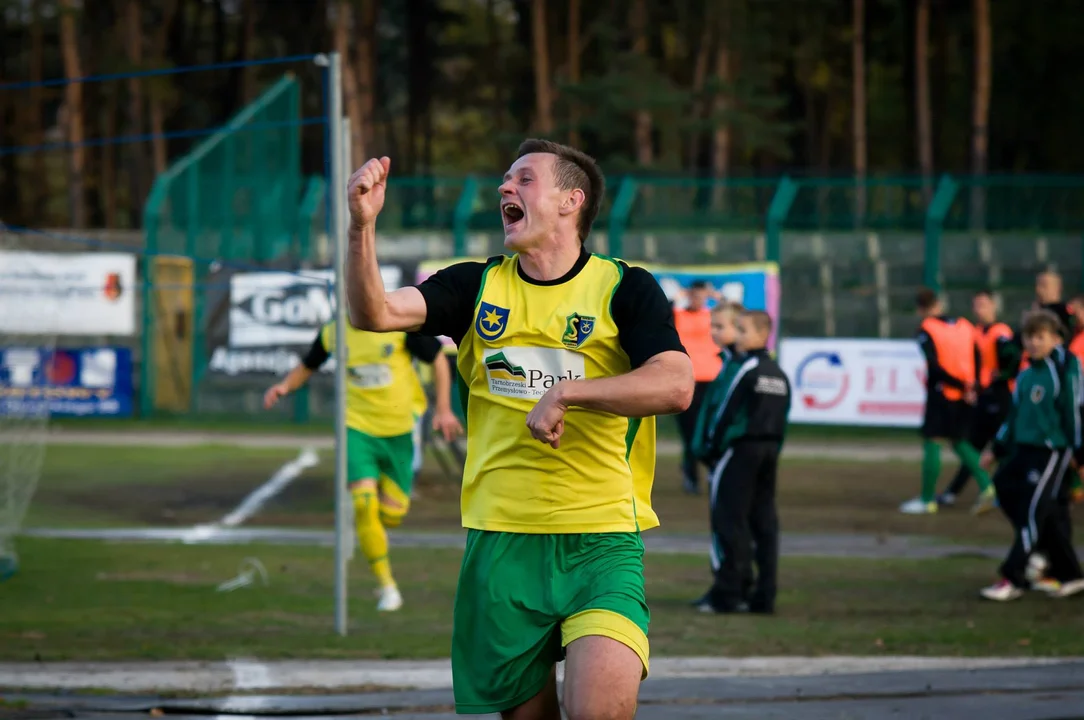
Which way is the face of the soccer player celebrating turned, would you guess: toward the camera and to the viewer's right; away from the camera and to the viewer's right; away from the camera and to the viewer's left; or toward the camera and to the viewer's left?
toward the camera and to the viewer's left

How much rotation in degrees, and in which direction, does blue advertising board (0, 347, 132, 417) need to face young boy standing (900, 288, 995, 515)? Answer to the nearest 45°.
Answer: approximately 45° to its left

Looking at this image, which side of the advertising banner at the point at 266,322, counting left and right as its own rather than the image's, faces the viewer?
front

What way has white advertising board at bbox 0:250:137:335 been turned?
toward the camera

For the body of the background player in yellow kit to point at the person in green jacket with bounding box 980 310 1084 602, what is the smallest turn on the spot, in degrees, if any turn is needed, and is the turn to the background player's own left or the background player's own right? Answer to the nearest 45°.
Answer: approximately 90° to the background player's own left

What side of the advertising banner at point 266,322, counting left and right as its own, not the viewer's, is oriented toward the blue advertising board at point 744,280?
left

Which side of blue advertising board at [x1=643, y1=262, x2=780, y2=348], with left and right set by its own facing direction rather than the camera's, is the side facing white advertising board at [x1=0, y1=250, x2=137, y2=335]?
right

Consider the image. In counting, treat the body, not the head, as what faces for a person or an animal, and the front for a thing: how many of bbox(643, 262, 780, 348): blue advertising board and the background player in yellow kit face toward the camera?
2

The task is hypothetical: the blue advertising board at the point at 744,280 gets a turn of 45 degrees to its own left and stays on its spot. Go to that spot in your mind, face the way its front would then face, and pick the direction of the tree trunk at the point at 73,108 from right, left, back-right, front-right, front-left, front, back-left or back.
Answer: back

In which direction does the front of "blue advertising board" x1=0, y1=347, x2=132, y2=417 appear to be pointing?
toward the camera

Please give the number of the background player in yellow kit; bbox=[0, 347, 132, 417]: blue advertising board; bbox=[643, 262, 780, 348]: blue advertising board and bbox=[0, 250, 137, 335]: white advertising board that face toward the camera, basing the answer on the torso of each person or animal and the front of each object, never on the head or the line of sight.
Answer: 4

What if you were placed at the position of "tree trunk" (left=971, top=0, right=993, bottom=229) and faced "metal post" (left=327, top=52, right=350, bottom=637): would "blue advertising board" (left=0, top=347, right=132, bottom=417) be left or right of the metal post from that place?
right

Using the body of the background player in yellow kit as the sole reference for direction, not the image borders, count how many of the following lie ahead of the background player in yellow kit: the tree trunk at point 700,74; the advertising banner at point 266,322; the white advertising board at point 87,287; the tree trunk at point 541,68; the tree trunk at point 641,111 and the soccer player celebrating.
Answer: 1

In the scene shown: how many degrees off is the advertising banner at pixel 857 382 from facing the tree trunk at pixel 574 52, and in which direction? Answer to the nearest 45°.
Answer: approximately 180°

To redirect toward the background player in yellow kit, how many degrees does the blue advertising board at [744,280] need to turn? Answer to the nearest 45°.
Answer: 0° — it already faces them

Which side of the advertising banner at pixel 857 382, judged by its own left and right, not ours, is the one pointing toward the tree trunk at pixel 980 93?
back

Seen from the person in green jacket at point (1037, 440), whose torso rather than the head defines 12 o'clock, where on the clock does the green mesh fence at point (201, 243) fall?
The green mesh fence is roughly at 3 o'clock from the person in green jacket.

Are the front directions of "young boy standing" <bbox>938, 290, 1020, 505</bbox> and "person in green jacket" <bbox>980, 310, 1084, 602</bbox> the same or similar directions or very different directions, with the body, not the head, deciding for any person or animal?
same or similar directions

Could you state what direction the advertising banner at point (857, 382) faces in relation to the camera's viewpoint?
facing the viewer
